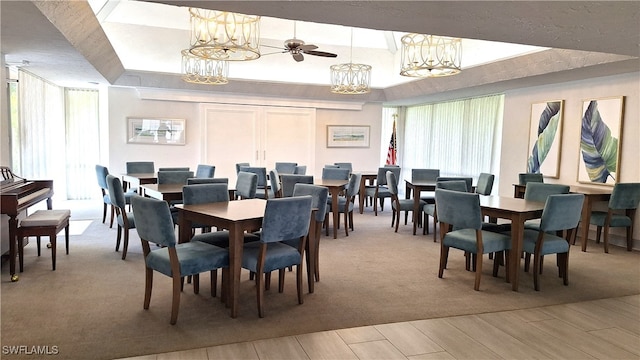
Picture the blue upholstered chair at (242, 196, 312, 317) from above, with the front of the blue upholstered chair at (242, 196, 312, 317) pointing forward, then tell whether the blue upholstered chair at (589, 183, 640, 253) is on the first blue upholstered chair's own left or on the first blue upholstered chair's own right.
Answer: on the first blue upholstered chair's own right

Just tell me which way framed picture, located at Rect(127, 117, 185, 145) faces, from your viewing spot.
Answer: facing the viewer

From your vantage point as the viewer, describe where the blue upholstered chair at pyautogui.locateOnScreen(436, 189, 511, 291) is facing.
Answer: facing away from the viewer and to the right of the viewer

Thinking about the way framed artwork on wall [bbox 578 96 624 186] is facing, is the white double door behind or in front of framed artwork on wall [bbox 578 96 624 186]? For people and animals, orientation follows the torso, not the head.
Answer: in front

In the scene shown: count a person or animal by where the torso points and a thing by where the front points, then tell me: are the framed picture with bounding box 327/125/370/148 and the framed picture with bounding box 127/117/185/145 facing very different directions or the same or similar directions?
same or similar directions

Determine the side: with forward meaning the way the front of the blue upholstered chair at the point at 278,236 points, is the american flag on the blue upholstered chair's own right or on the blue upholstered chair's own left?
on the blue upholstered chair's own right

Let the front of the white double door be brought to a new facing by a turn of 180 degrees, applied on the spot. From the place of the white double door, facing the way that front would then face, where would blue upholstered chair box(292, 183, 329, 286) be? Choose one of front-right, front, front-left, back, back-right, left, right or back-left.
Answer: back

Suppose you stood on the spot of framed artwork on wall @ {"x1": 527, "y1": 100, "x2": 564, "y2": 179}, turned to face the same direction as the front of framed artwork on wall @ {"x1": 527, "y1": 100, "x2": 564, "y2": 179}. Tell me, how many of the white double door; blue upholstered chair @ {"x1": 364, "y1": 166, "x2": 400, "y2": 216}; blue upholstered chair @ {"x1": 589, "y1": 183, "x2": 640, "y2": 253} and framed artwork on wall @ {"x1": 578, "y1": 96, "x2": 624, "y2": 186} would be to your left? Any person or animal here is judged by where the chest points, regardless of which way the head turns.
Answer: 2

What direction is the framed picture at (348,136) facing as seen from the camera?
toward the camera

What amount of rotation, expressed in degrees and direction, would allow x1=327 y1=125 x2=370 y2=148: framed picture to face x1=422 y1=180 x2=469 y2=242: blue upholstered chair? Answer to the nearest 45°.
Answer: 0° — it already faces it

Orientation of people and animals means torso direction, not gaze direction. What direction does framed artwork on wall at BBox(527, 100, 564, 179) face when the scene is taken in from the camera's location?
facing the viewer and to the left of the viewer

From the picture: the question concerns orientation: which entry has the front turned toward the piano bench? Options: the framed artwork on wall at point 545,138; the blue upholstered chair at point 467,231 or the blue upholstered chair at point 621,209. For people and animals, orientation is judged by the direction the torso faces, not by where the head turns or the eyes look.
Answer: the framed artwork on wall

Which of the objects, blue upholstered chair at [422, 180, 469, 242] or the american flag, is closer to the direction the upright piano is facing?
the blue upholstered chair

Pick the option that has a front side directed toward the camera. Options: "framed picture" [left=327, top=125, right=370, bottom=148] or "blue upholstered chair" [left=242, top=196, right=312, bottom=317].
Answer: the framed picture

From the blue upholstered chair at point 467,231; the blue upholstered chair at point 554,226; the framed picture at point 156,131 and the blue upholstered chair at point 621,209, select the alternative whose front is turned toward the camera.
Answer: the framed picture

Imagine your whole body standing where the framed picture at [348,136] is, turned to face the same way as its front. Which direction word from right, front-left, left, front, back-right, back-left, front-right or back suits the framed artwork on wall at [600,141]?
front-left

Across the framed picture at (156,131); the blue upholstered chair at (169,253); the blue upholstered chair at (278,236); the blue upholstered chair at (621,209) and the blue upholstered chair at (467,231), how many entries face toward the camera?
1

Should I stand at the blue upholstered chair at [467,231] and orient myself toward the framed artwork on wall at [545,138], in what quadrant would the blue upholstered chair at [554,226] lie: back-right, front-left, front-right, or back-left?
front-right
